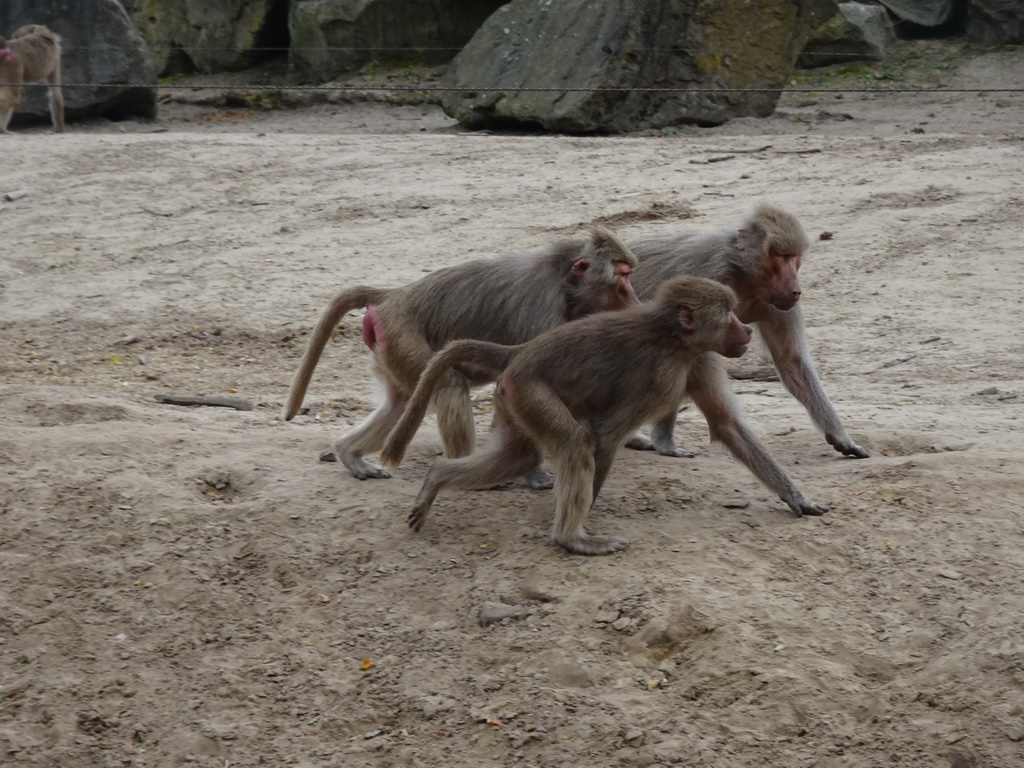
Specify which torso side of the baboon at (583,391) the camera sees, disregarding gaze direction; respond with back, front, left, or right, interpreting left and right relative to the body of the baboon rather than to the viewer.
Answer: right

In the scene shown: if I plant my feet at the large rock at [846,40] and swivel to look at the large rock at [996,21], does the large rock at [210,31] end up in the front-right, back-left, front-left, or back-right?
back-left

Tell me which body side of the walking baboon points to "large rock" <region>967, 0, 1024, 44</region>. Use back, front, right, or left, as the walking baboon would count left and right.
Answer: left

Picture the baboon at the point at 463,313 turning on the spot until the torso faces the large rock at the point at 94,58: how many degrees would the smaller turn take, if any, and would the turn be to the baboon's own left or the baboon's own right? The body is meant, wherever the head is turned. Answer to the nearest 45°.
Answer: approximately 90° to the baboon's own left

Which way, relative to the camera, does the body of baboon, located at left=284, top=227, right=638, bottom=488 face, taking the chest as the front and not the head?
to the viewer's right

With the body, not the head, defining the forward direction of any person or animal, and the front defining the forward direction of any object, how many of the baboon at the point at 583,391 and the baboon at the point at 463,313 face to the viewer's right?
2

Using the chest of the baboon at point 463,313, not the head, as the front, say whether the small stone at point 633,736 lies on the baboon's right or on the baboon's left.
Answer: on the baboon's right

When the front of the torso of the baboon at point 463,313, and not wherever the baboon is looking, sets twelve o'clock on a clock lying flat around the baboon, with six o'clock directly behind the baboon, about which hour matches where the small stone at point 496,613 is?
The small stone is roughly at 3 o'clock from the baboon.

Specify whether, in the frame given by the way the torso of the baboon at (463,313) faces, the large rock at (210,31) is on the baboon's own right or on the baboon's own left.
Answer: on the baboon's own left
